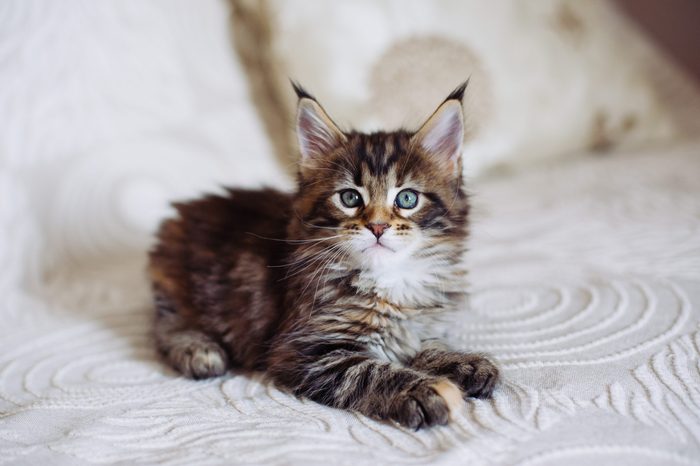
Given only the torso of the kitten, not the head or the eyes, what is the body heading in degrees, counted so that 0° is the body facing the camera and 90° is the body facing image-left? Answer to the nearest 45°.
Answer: approximately 315°
